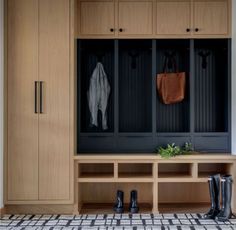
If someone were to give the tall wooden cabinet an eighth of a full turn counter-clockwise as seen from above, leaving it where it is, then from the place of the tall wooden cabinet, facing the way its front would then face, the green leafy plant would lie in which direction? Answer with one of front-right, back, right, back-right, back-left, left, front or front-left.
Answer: front-left

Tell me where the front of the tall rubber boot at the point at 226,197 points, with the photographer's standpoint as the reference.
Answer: facing the viewer and to the left of the viewer

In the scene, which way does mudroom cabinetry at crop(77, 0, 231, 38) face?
toward the camera

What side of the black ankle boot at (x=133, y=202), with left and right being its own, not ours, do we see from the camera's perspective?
front

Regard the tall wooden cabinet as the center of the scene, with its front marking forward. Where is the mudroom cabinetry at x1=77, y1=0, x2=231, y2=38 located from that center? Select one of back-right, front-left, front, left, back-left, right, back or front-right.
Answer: left

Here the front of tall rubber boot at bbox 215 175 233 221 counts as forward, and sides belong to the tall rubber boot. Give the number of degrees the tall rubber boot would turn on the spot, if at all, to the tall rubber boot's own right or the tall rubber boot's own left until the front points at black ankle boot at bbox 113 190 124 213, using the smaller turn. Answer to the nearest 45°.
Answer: approximately 45° to the tall rubber boot's own right

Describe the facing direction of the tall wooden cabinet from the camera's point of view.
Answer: facing the viewer
